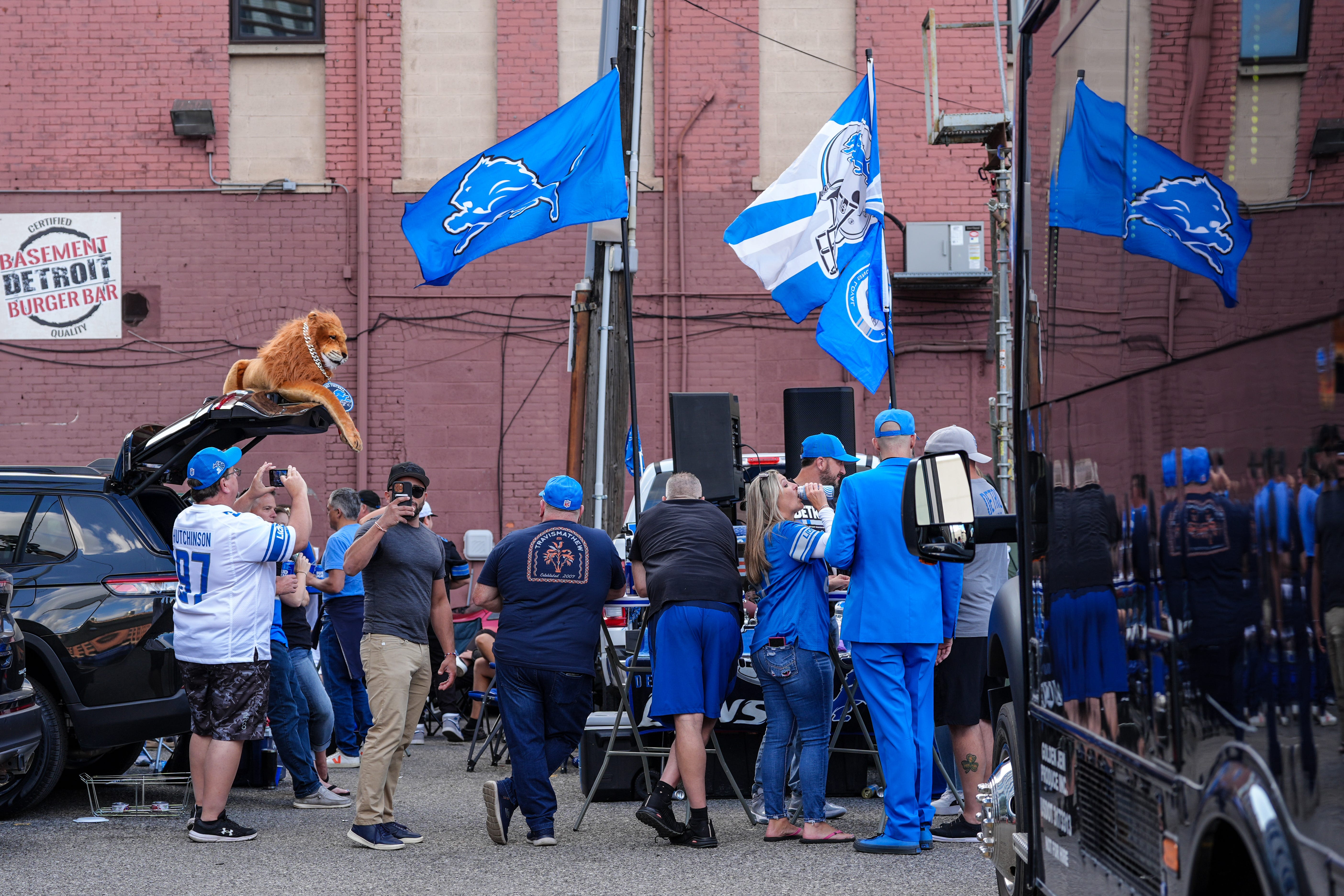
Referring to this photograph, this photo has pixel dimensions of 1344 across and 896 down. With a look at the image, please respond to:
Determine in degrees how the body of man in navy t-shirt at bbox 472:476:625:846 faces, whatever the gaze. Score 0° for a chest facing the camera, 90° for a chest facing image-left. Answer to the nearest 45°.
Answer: approximately 180°

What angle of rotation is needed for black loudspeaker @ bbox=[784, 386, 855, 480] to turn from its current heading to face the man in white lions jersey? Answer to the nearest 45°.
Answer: approximately 45° to its right

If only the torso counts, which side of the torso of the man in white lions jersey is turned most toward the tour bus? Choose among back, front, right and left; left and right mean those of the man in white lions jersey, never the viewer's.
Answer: right

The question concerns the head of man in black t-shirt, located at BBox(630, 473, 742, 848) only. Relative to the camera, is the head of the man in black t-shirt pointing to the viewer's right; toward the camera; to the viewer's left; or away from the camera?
away from the camera

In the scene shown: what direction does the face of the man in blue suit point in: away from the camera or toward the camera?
away from the camera

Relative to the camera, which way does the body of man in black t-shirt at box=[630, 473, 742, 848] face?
away from the camera

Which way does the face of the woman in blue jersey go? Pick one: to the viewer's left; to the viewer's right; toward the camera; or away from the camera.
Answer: to the viewer's right

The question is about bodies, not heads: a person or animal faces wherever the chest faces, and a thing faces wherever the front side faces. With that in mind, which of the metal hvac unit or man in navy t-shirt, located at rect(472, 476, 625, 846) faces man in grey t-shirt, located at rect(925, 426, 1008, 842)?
the metal hvac unit

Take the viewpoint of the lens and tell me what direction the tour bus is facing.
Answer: facing away from the viewer and to the left of the viewer

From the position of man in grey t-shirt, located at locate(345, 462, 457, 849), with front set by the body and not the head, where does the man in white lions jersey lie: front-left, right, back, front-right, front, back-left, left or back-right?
back-right
